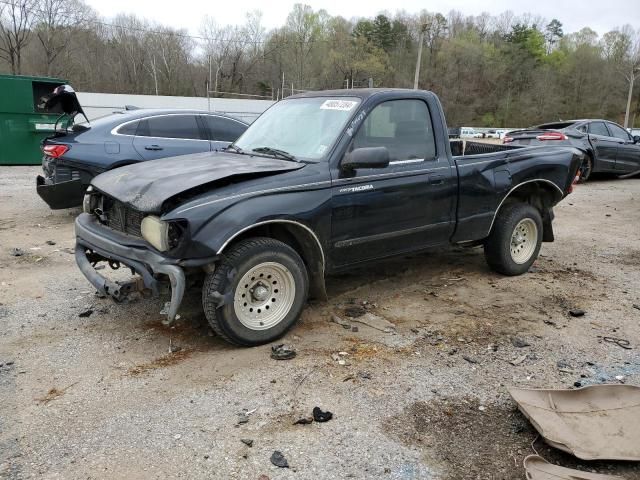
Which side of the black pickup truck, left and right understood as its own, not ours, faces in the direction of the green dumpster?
right

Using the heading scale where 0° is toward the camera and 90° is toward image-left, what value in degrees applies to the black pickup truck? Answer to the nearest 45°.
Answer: approximately 45°

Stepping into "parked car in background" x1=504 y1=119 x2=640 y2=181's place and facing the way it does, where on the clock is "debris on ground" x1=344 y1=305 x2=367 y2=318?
The debris on ground is roughly at 5 o'clock from the parked car in background.

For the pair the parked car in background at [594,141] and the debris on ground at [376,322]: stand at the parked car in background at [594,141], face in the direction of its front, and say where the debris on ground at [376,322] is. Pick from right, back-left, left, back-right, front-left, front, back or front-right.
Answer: back-right

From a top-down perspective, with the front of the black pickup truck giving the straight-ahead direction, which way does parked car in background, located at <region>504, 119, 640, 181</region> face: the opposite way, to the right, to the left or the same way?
the opposite way

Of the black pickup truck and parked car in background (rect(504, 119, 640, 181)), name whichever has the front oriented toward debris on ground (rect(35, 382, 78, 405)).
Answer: the black pickup truck

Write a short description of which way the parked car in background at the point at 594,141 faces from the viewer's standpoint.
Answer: facing away from the viewer and to the right of the viewer

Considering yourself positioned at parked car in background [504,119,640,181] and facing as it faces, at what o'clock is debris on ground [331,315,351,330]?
The debris on ground is roughly at 5 o'clock from the parked car in background.
